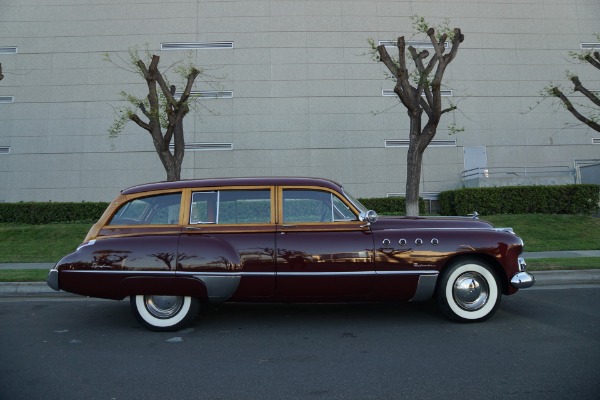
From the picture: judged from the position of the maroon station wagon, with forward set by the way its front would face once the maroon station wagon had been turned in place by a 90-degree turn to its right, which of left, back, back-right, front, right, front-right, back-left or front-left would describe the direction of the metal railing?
back-left

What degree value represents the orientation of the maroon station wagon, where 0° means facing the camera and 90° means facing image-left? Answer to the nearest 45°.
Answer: approximately 270°
